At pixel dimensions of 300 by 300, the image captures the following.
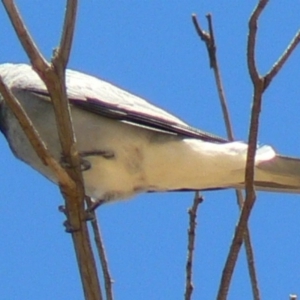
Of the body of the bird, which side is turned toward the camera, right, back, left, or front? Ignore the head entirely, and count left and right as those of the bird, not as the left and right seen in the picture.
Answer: left

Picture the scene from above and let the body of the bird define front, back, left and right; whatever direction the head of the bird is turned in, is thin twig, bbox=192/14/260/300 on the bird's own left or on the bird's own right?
on the bird's own right
